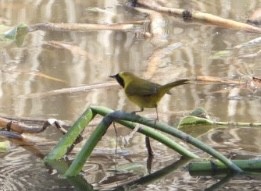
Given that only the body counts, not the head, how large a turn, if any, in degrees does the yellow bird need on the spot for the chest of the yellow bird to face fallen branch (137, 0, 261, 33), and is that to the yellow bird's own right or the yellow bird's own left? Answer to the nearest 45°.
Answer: approximately 90° to the yellow bird's own right

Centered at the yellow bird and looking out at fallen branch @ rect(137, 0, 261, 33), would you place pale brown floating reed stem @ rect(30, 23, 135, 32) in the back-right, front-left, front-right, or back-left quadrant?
front-left

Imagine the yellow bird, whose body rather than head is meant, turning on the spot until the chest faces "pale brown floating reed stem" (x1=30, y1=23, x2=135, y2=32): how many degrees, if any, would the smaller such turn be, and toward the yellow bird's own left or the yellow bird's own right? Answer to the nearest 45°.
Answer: approximately 90° to the yellow bird's own right

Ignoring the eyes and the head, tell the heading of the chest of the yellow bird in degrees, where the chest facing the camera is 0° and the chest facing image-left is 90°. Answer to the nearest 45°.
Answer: approximately 90°
